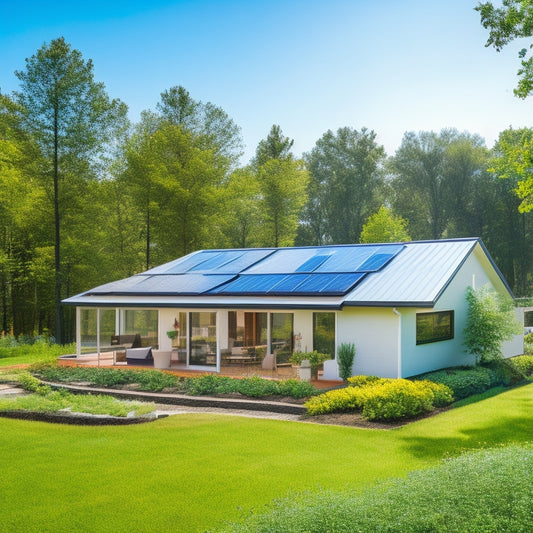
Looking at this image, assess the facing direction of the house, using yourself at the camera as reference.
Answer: facing the viewer and to the left of the viewer

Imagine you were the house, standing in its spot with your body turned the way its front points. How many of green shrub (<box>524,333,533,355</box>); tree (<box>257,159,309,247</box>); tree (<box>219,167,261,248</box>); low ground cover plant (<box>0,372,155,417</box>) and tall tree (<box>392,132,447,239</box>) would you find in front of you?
1

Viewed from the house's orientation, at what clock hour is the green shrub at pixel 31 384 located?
The green shrub is roughly at 1 o'clock from the house.

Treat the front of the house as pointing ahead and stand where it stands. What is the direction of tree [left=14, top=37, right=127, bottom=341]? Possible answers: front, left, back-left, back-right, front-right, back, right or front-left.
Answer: right

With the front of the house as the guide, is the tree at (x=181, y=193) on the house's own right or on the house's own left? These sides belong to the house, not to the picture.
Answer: on the house's own right

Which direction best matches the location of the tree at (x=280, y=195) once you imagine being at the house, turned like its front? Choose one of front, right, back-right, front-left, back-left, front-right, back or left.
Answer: back-right

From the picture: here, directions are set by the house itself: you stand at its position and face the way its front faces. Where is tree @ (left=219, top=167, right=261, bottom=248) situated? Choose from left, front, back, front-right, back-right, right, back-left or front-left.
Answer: back-right

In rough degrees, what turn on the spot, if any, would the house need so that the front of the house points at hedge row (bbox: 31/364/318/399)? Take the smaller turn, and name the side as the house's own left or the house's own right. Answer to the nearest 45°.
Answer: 0° — it already faces it

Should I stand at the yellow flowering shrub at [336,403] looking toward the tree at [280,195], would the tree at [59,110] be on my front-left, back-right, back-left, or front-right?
front-left

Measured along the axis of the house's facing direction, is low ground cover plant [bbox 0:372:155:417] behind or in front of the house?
in front

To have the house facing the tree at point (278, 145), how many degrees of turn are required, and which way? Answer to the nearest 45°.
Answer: approximately 135° to its right

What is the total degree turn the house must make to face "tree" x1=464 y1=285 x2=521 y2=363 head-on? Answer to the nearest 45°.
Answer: approximately 135° to its left

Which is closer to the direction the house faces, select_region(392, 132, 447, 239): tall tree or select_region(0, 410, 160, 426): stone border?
the stone border
